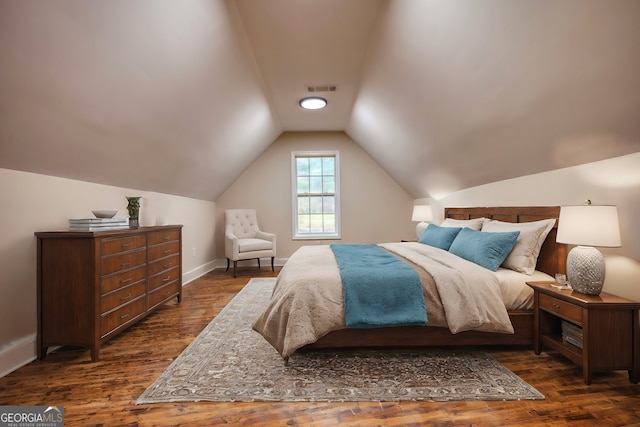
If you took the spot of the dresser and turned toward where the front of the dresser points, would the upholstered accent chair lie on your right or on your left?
on your left

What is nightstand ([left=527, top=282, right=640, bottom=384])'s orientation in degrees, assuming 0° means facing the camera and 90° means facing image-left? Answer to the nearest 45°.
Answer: approximately 45°

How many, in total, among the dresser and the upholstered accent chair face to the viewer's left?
0

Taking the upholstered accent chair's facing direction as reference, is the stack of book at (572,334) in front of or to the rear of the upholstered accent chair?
in front

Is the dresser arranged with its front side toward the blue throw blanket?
yes

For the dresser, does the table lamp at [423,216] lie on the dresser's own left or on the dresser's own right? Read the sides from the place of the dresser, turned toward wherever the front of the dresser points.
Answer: on the dresser's own left

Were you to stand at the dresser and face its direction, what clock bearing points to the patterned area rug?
The patterned area rug is roughly at 12 o'clock from the dresser.

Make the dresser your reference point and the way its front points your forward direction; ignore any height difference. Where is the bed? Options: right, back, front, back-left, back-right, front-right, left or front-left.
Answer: front

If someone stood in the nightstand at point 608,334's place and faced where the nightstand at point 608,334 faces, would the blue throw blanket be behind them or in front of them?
in front

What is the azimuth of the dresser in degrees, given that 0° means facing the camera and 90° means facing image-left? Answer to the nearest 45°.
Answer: approximately 315°

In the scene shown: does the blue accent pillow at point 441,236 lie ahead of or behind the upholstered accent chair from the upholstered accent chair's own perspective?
ahead

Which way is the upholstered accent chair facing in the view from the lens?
facing the viewer and to the right of the viewer

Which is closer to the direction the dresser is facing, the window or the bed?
the bed

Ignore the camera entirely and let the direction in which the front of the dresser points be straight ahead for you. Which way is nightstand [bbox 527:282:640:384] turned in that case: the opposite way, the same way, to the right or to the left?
the opposite way

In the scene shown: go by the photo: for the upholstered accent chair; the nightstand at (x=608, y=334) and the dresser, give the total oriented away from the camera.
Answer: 0
